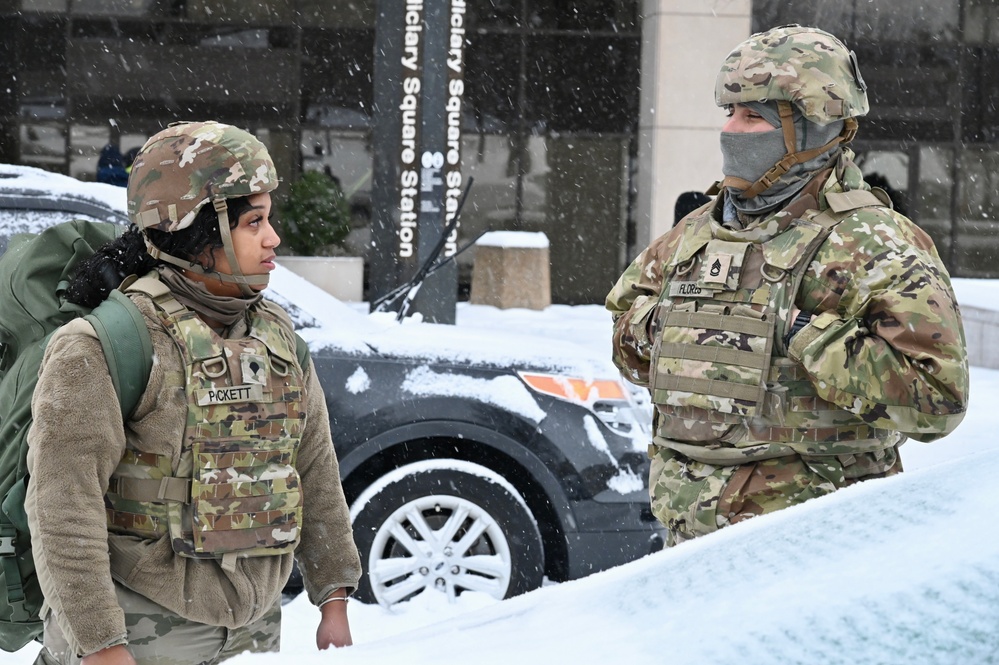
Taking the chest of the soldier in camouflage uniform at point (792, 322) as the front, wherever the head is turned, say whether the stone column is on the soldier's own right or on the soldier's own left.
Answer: on the soldier's own right

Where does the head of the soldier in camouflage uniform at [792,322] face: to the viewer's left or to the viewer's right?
to the viewer's left

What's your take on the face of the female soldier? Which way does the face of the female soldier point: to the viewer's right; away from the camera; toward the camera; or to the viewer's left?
to the viewer's right

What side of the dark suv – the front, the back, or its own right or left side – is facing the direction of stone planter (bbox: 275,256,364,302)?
left

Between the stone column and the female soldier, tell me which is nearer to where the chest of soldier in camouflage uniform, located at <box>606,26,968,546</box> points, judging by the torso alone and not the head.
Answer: the female soldier

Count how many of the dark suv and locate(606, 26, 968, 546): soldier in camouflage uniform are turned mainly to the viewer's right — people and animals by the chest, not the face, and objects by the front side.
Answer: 1

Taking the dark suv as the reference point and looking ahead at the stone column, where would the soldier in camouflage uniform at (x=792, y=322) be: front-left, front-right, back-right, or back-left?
back-right

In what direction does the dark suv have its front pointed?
to the viewer's right

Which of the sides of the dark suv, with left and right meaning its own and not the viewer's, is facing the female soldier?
right

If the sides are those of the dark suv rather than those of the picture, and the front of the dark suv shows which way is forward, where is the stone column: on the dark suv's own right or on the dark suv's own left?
on the dark suv's own left

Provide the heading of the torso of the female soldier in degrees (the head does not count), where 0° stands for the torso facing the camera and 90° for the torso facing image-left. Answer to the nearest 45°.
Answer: approximately 315°
